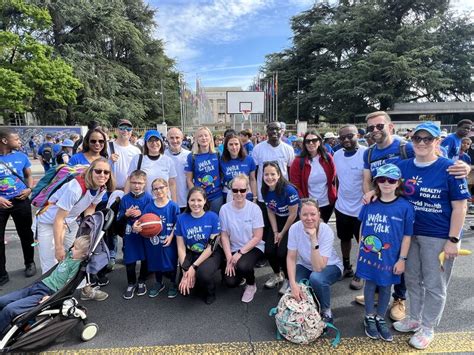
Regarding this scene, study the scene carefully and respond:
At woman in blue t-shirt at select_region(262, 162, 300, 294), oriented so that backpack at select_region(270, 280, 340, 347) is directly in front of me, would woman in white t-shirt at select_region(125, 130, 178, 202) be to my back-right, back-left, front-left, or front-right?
back-right

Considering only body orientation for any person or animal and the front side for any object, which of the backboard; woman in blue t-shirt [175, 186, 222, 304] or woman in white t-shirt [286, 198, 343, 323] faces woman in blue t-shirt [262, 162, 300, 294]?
the backboard

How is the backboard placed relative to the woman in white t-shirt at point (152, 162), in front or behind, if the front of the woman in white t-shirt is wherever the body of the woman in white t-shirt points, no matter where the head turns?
behind

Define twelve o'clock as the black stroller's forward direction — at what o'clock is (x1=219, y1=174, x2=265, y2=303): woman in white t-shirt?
The woman in white t-shirt is roughly at 6 o'clock from the black stroller.

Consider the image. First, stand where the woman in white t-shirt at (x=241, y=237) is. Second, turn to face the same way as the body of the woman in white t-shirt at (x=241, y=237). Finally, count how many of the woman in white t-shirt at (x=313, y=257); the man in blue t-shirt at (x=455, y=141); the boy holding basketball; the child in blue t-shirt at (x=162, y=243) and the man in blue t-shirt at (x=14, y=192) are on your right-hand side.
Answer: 3

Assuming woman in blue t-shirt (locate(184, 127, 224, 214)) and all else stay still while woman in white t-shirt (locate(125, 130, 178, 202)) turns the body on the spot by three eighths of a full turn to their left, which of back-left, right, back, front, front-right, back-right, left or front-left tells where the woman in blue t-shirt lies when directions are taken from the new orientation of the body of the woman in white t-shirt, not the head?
front-right

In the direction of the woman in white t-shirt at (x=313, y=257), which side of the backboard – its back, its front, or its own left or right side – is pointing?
front

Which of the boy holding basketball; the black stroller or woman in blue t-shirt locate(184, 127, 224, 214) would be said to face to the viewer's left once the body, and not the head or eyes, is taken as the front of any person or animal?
the black stroller

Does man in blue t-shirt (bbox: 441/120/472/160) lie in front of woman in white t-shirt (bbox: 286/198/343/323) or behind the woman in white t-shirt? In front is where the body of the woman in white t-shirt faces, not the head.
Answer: behind

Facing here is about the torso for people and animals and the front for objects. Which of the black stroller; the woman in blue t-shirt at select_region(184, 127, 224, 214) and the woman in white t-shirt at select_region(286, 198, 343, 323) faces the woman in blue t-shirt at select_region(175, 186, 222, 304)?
the woman in blue t-shirt at select_region(184, 127, 224, 214)

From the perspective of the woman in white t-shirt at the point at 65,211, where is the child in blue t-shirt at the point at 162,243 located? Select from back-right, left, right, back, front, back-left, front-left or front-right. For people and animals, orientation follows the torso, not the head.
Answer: front-left

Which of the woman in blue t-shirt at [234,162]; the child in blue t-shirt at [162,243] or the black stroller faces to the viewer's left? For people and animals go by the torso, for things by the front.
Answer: the black stroller

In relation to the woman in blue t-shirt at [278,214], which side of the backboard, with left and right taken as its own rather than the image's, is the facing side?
front

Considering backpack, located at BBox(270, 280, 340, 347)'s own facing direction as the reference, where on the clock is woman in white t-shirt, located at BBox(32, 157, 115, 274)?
The woman in white t-shirt is roughly at 3 o'clock from the backpack.

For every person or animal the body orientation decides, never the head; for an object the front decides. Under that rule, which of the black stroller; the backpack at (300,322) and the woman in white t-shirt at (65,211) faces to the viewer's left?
the black stroller
